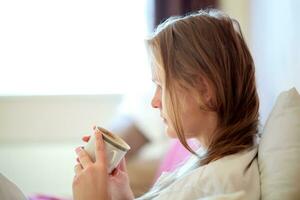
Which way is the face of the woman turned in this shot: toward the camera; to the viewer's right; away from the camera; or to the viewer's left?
to the viewer's left

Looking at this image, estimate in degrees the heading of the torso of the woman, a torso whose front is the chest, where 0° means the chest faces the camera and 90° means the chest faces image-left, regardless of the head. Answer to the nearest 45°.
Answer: approximately 90°
